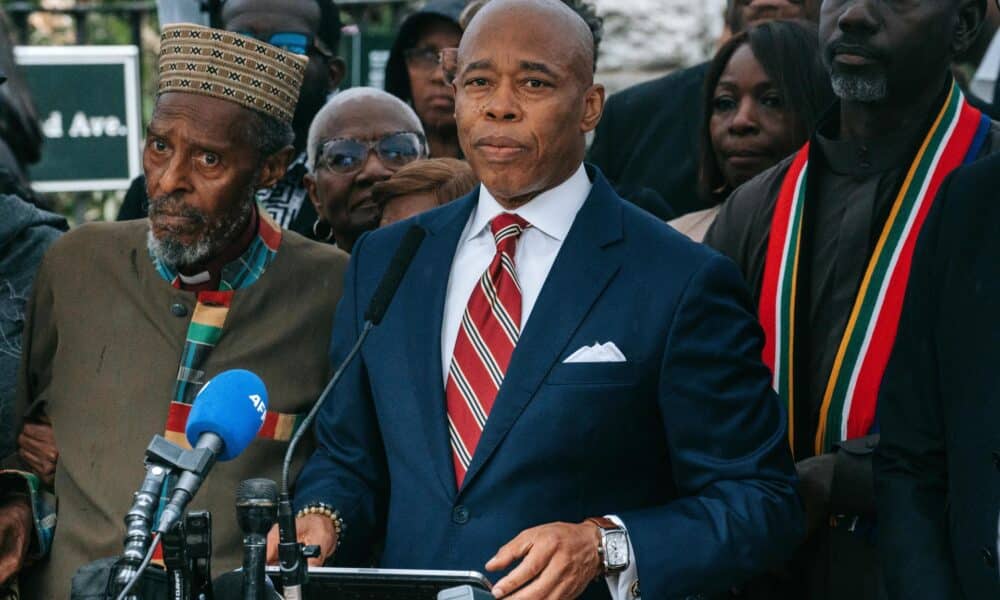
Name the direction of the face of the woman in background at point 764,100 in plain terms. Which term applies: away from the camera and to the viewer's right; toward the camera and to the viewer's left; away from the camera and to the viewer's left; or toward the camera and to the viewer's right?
toward the camera and to the viewer's left

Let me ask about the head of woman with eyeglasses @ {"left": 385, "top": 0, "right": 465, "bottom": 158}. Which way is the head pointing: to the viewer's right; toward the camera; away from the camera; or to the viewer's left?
toward the camera

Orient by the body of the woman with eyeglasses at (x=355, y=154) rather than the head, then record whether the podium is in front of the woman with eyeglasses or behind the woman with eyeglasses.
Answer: in front

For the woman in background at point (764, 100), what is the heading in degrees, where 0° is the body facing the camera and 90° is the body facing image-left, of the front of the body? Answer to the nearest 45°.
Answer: approximately 45°

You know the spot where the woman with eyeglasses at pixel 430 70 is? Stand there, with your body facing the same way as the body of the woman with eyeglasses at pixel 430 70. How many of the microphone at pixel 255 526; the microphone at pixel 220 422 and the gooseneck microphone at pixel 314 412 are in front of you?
3

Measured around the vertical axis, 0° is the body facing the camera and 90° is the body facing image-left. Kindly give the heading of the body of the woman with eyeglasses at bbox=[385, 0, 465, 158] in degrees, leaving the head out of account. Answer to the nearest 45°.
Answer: approximately 0°

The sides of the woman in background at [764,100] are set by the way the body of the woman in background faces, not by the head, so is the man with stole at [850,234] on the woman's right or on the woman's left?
on the woman's left

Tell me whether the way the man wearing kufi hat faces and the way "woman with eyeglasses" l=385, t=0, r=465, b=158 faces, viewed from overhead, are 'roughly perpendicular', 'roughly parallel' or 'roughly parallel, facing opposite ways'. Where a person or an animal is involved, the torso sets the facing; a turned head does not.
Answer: roughly parallel

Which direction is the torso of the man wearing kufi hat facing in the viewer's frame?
toward the camera

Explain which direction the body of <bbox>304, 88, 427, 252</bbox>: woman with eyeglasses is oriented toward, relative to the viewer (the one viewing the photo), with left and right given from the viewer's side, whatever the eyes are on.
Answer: facing the viewer and to the right of the viewer

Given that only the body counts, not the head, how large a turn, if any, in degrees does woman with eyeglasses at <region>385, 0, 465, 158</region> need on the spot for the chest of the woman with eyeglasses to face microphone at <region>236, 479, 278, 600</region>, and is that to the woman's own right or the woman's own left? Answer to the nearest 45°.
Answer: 0° — they already face it
